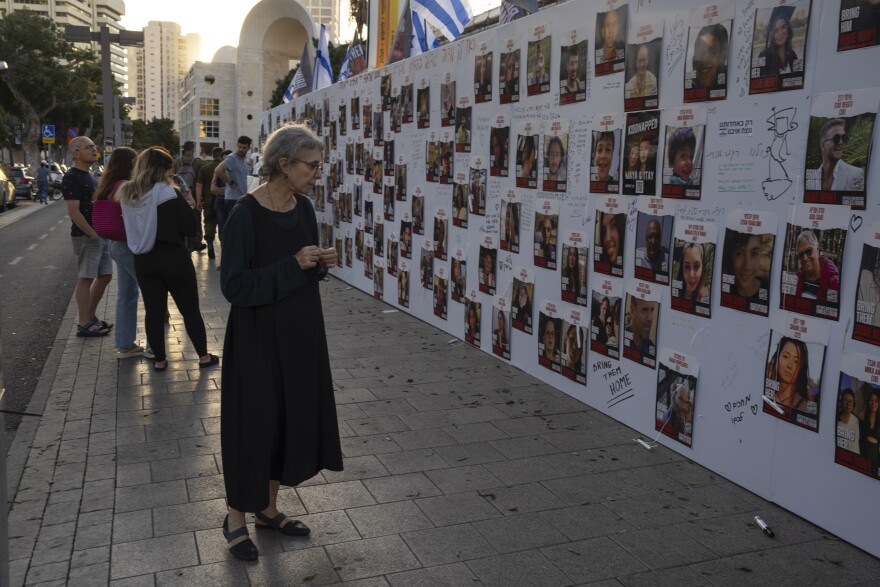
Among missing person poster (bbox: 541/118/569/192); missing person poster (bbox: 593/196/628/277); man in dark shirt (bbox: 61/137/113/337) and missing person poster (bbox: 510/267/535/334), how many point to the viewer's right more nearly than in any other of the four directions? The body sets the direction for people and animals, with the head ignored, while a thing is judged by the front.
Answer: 1

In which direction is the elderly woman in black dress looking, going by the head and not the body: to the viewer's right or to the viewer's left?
to the viewer's right

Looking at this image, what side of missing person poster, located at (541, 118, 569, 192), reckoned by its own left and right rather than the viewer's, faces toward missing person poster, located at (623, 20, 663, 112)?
left

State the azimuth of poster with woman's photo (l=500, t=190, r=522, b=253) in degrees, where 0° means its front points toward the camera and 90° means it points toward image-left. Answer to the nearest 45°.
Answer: approximately 45°

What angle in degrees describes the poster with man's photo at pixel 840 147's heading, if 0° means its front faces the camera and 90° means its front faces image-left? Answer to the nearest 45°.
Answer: approximately 45°

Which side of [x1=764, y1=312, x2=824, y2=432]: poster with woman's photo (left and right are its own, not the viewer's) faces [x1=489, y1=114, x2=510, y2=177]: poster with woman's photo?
right

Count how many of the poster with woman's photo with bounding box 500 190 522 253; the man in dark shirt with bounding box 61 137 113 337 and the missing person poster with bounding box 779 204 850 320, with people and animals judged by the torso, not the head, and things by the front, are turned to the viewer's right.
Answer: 1

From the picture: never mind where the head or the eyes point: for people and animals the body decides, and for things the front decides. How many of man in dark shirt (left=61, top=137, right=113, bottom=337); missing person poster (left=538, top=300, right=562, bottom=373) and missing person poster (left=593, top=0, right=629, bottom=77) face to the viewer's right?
1

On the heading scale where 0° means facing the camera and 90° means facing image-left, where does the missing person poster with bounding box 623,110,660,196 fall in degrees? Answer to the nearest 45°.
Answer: approximately 45°

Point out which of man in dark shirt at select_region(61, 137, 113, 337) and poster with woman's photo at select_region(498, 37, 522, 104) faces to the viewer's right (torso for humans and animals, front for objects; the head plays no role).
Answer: the man in dark shirt

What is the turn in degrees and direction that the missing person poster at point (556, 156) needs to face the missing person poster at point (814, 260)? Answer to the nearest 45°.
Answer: approximately 90° to its left

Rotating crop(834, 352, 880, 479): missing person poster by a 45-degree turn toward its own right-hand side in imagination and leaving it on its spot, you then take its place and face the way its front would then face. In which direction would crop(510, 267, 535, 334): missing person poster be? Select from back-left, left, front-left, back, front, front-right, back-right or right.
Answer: front-right
